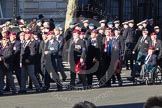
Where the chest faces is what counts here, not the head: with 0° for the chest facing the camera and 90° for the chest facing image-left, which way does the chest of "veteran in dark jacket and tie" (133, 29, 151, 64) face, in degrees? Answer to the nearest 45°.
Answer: approximately 45°
